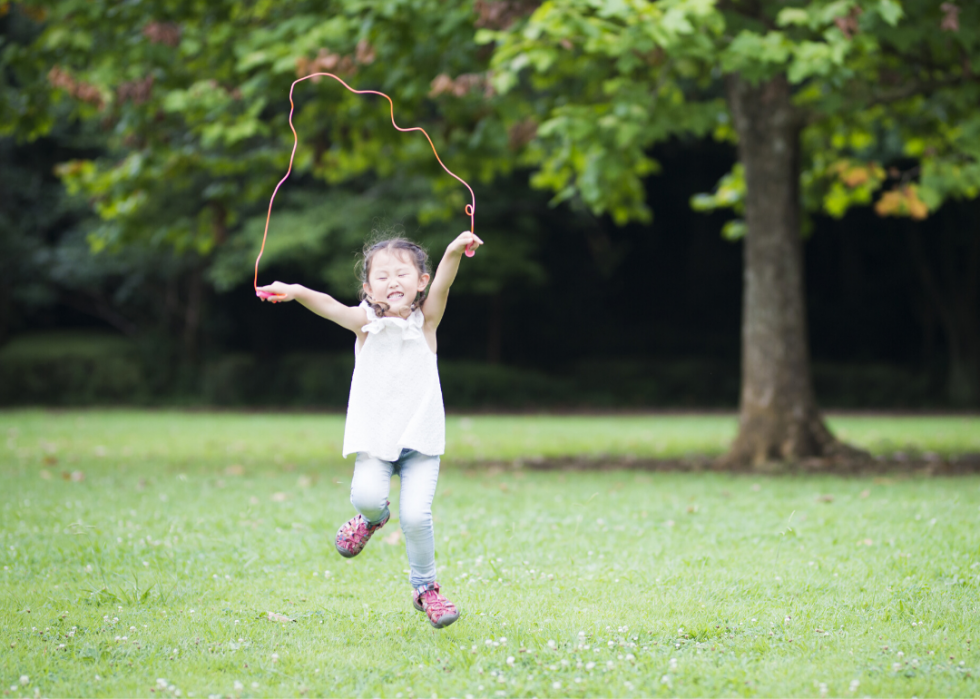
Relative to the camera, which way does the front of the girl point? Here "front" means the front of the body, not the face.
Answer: toward the camera

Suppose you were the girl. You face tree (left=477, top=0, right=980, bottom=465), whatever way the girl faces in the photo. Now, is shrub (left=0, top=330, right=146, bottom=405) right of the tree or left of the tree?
left

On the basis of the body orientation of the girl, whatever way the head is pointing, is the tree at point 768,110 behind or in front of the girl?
behind

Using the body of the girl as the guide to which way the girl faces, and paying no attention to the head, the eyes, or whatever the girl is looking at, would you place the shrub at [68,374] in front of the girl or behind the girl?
behind
